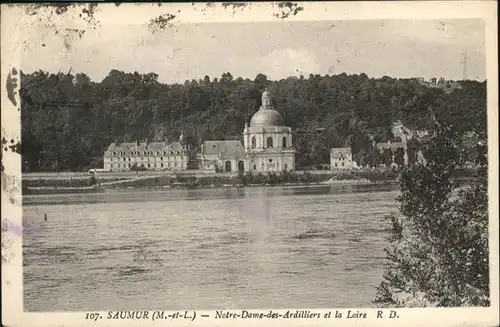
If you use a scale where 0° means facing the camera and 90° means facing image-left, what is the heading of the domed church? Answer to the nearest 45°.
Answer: approximately 0°
